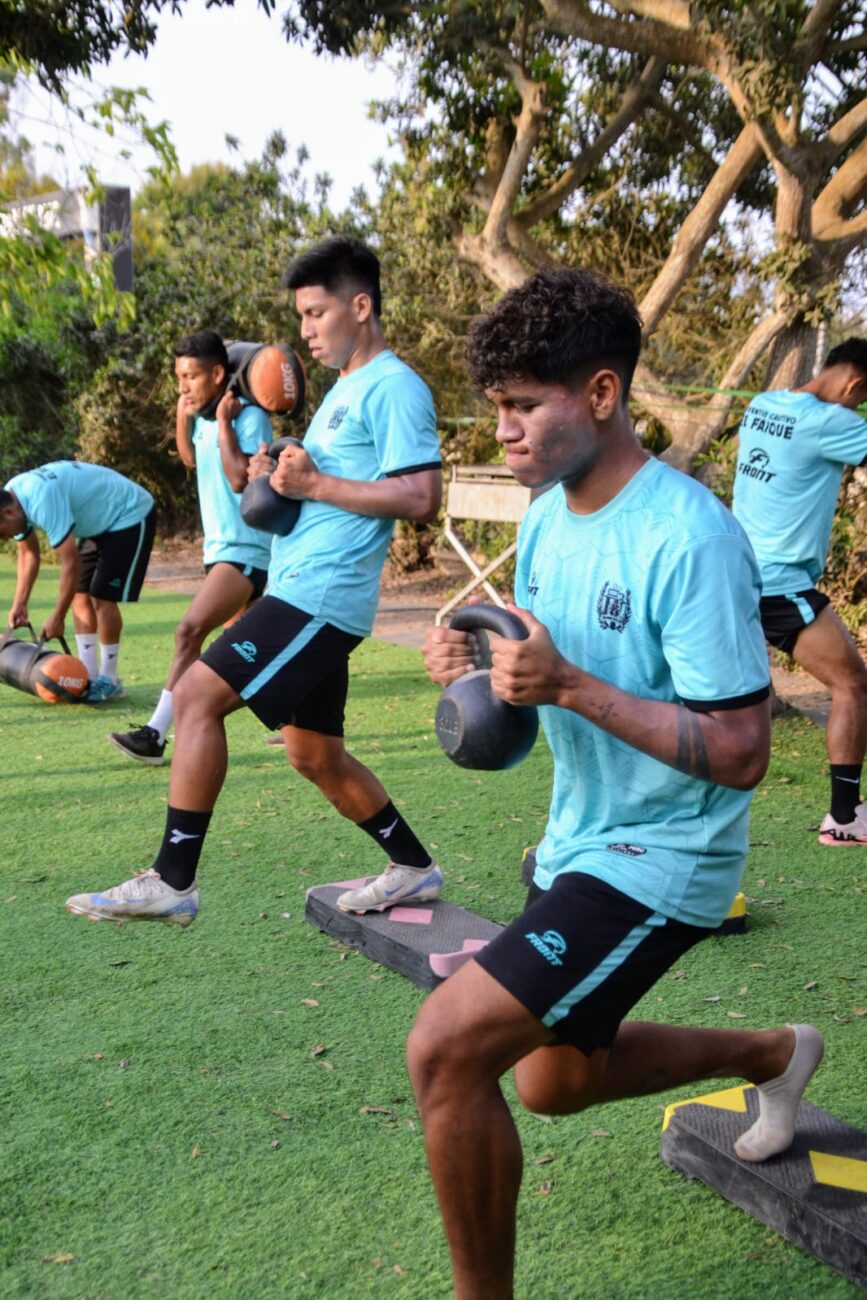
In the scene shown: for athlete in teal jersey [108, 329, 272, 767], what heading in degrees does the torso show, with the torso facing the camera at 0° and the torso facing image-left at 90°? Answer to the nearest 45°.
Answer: approximately 45°

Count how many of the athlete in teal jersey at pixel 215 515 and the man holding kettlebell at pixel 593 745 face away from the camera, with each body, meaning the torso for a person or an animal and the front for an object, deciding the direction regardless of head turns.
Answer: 0

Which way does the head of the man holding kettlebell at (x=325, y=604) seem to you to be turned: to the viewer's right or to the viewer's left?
to the viewer's left

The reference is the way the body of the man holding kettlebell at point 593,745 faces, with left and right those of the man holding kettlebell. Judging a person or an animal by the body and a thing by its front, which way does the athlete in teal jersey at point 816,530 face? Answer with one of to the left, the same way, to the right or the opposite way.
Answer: the opposite way

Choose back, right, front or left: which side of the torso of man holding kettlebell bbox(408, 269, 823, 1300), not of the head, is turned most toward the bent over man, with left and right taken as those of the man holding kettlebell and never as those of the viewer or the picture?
right

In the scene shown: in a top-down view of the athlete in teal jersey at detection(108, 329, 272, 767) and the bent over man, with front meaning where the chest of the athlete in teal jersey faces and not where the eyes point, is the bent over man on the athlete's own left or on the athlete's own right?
on the athlete's own right

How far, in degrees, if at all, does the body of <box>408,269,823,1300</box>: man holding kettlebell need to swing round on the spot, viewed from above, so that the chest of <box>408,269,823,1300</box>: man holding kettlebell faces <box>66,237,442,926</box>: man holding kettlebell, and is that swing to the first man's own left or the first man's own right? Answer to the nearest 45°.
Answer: approximately 90° to the first man's own right

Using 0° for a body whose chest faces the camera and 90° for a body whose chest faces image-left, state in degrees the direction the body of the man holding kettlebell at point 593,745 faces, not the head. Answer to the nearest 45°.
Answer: approximately 45°

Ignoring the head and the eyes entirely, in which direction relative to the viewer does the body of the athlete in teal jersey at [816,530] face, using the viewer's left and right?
facing away from the viewer and to the right of the viewer

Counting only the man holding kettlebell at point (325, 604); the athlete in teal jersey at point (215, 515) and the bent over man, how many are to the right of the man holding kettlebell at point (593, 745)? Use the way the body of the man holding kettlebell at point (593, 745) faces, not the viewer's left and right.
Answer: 3

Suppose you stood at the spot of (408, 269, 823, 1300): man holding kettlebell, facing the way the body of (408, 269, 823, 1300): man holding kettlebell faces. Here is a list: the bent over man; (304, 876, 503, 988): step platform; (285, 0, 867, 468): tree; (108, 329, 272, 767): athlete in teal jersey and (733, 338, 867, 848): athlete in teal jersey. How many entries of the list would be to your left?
0
